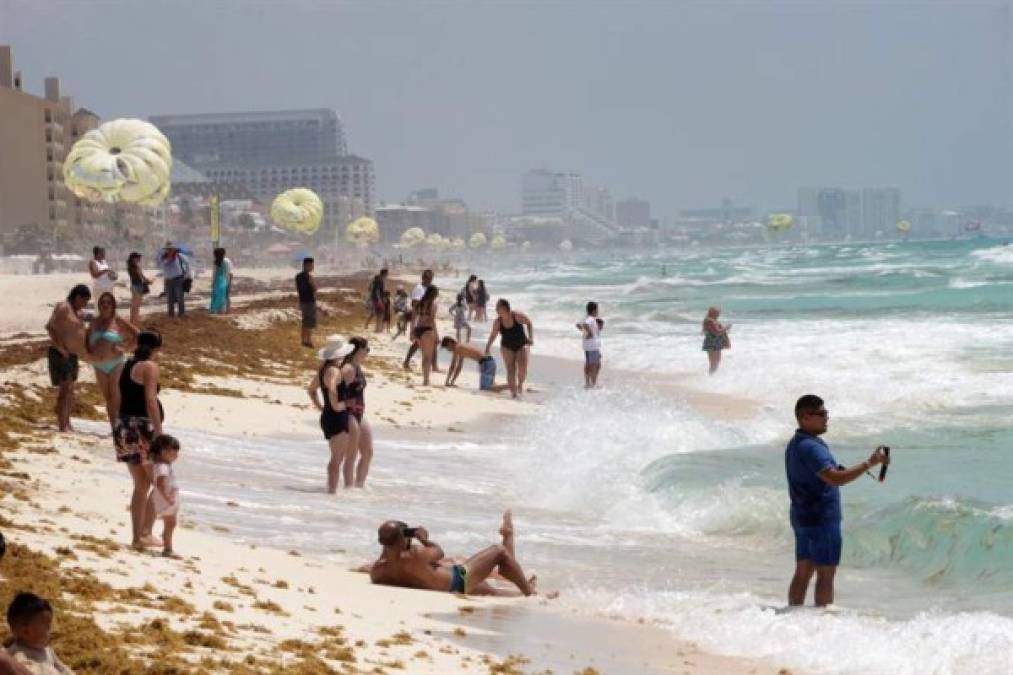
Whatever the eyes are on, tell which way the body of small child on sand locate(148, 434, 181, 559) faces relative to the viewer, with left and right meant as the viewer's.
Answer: facing to the right of the viewer

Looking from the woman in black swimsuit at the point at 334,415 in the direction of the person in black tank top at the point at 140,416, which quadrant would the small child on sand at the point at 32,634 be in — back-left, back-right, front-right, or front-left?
front-left

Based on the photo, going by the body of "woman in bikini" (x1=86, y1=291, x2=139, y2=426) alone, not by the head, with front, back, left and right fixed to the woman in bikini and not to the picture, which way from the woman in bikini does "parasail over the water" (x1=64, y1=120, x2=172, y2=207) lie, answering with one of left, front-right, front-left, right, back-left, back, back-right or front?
back

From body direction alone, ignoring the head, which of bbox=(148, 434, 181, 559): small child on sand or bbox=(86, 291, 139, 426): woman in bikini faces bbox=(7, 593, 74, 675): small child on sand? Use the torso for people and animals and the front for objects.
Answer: the woman in bikini

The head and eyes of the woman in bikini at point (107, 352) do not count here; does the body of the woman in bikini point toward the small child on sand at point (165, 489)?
yes

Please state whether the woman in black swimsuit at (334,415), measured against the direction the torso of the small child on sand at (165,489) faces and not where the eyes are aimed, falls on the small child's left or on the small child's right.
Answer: on the small child's left

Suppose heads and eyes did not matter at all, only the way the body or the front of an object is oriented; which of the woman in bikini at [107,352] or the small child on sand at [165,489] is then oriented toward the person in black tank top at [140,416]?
the woman in bikini

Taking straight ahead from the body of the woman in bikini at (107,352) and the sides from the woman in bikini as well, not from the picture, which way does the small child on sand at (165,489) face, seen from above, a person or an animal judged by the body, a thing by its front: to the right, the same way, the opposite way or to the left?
to the left

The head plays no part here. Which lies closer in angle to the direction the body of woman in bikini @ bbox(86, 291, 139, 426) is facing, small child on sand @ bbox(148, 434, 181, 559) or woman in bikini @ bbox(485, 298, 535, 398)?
the small child on sand

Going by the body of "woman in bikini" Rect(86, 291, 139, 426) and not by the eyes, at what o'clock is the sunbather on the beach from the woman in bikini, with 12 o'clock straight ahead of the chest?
The sunbather on the beach is roughly at 11 o'clock from the woman in bikini.

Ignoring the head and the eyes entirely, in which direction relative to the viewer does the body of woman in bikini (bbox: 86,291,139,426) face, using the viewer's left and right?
facing the viewer

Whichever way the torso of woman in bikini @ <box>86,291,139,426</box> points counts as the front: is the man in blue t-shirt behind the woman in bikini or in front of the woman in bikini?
in front

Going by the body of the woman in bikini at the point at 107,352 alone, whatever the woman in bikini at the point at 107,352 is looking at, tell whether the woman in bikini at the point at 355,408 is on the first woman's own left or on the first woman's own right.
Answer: on the first woman's own left
